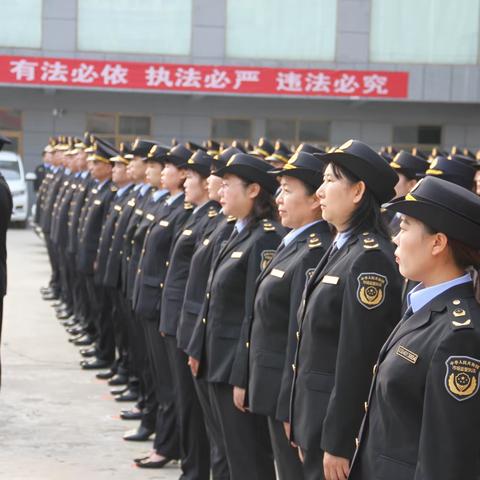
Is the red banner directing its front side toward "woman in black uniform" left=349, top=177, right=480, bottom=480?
yes

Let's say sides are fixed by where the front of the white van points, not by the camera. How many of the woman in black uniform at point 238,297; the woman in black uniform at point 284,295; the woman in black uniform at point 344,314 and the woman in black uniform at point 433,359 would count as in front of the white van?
4

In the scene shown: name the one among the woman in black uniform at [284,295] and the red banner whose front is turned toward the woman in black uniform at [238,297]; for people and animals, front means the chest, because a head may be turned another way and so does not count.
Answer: the red banner

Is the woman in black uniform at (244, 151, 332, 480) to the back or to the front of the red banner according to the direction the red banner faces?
to the front

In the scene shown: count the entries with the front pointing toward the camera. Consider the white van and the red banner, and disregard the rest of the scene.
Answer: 2

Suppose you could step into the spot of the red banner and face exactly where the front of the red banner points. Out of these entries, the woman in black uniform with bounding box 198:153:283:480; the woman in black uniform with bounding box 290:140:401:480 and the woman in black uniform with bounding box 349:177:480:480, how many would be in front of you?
3

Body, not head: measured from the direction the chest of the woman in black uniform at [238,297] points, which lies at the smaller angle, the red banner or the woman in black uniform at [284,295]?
the woman in black uniform
